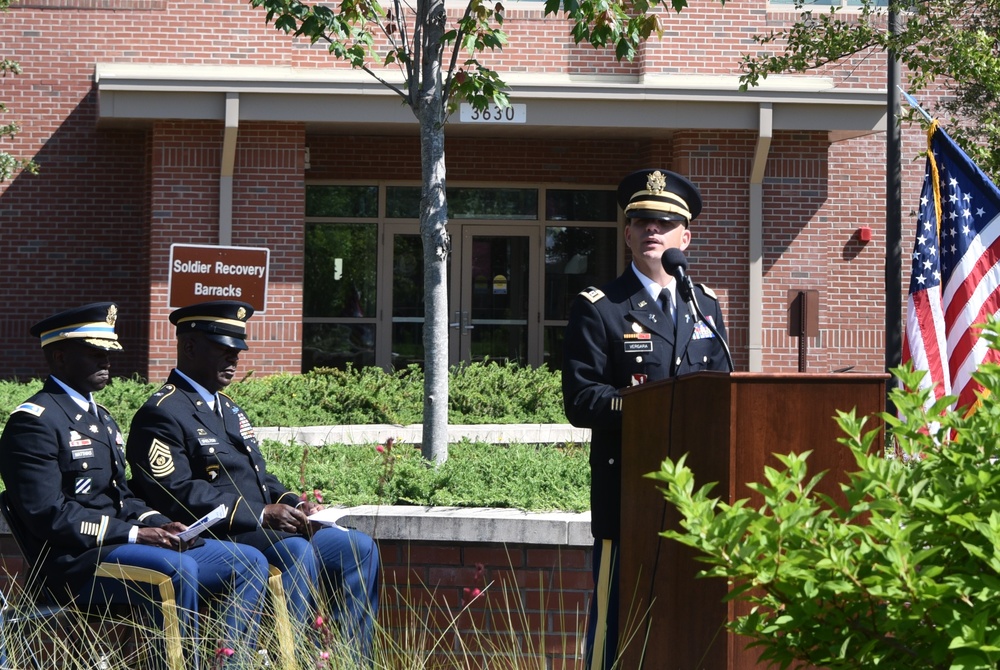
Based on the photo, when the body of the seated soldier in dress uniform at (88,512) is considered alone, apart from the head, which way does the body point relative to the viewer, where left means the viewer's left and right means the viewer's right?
facing the viewer and to the right of the viewer

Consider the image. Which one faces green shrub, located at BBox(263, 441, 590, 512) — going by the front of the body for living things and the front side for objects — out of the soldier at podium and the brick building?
the brick building

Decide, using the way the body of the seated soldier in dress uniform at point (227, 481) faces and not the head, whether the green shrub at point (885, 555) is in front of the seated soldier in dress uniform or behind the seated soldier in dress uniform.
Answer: in front

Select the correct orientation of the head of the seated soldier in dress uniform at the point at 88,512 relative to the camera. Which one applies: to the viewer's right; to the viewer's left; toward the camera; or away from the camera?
to the viewer's right

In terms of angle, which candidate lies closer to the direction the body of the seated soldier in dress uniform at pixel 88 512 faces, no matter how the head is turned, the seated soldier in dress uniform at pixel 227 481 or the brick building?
the seated soldier in dress uniform

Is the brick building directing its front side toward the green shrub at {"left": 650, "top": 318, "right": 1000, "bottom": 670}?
yes

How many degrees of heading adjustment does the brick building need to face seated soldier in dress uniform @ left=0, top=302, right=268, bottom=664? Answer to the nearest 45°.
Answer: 0° — it already faces them

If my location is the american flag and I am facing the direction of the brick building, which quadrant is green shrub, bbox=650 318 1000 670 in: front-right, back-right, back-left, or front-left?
back-left

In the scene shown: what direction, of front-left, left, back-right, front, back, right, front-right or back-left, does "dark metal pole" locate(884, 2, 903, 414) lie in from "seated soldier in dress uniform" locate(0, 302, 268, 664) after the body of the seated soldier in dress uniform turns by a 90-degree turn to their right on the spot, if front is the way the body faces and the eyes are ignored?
back

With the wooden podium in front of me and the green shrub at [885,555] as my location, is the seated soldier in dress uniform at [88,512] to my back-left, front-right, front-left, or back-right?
front-left

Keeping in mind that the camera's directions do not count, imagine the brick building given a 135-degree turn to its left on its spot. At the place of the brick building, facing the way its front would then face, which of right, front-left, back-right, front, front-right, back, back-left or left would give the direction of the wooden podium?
back-right

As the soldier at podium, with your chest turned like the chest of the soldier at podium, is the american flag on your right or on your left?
on your left

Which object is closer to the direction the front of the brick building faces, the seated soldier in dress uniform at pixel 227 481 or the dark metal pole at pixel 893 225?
the seated soldier in dress uniform

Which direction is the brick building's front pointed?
toward the camera

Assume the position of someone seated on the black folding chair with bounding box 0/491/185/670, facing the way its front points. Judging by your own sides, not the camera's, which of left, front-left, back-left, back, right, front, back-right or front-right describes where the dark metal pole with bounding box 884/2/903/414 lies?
left

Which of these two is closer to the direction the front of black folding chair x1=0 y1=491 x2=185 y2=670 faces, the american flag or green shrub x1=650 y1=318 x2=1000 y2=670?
the green shrub

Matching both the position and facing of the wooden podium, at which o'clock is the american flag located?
The american flag is roughly at 8 o'clock from the wooden podium.

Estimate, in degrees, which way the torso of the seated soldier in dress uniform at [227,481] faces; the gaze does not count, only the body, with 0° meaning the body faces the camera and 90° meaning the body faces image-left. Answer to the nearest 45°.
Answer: approximately 315°
